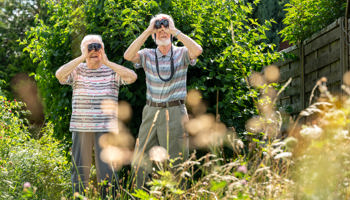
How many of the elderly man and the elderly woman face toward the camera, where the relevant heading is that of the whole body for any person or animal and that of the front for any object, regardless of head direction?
2

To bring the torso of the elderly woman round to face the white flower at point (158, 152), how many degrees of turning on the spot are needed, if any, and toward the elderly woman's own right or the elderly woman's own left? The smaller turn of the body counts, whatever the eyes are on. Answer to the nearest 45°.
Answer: approximately 45° to the elderly woman's own left

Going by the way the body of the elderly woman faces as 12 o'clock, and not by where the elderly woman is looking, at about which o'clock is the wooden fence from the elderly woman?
The wooden fence is roughly at 8 o'clock from the elderly woman.

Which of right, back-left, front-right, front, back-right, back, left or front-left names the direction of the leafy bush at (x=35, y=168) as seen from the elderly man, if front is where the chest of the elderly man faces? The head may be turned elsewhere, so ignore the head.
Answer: front-right

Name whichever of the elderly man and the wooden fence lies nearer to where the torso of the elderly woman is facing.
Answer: the elderly man

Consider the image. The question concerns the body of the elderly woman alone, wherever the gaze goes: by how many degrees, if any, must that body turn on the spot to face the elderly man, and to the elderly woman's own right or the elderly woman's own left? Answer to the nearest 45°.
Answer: approximately 90° to the elderly woman's own left

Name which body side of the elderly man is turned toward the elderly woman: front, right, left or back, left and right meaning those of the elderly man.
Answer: right

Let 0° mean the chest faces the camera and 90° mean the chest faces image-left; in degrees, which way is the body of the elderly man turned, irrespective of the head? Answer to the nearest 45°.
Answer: approximately 0°

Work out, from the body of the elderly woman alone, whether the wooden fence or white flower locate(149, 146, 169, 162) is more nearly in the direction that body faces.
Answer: the white flower
